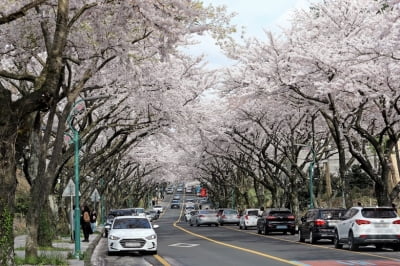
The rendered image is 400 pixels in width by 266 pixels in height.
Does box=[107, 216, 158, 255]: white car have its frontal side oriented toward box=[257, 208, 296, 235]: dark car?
no

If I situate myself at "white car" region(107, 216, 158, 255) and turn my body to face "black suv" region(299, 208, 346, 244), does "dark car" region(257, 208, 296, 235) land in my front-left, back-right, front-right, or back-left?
front-left

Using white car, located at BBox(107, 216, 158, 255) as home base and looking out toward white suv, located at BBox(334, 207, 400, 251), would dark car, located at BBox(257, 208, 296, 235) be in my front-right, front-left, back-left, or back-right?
front-left

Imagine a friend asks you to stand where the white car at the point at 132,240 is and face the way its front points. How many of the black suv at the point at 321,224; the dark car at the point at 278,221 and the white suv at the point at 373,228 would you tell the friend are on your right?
0

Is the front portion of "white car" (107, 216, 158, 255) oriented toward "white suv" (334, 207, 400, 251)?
no

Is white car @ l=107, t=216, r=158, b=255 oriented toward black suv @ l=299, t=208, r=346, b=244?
no

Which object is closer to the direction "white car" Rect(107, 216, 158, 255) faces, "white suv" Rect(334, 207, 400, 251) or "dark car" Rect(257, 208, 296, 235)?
the white suv

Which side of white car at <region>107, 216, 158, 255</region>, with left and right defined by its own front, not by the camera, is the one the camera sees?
front

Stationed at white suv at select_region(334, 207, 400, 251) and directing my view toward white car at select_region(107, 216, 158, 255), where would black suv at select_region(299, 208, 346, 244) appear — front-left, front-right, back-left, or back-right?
front-right
